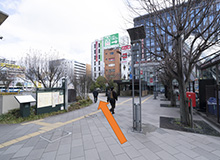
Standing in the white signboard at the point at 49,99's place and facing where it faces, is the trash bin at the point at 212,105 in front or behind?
in front

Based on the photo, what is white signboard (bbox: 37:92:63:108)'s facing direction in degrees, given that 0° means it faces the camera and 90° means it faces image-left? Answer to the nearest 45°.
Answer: approximately 315°

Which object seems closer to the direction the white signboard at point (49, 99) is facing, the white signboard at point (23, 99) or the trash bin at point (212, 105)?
the trash bin

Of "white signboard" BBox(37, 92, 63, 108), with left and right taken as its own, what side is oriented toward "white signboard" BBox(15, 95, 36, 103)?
right

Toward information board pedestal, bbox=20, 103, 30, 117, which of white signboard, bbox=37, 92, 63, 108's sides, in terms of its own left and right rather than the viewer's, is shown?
right
